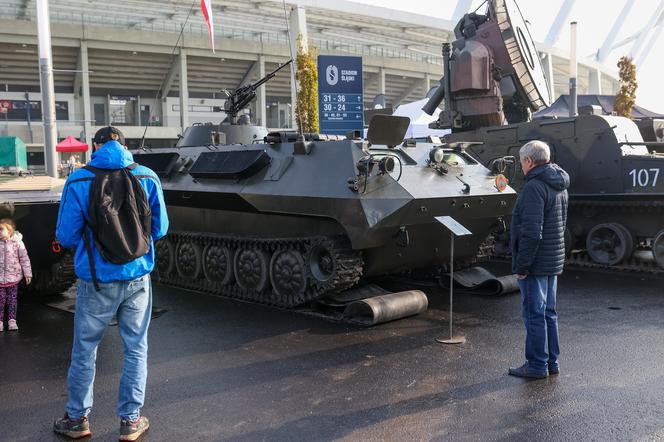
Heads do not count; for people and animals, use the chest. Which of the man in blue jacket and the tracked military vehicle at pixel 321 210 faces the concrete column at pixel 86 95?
the man in blue jacket

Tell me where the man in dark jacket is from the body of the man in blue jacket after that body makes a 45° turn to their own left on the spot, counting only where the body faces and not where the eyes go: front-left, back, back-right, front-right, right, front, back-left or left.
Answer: back-right

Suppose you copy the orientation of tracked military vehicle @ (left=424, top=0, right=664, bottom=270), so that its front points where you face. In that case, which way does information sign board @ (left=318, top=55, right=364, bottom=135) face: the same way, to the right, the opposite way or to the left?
to the right

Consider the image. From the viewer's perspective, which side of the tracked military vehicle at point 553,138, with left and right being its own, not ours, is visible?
right

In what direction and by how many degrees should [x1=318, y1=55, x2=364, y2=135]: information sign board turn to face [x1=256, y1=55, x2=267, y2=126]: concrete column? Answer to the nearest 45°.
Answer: approximately 180°

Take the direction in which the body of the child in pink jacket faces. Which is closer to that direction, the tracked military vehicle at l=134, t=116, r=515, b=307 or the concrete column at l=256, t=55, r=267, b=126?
the tracked military vehicle

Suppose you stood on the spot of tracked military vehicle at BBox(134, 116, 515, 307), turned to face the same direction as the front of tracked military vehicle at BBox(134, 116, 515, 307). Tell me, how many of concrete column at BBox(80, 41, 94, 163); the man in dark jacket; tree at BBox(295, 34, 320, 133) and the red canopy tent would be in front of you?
1

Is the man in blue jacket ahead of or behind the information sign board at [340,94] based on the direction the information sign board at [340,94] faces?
ahead

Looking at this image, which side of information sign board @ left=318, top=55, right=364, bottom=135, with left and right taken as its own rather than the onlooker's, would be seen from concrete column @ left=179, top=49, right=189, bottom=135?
back

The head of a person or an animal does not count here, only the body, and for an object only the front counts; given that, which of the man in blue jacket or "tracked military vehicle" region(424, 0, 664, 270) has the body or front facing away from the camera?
the man in blue jacket

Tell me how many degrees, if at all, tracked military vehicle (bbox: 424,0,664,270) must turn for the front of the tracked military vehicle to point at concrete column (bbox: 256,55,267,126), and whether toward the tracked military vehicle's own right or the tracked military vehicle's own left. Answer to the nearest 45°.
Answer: approximately 135° to the tracked military vehicle's own left

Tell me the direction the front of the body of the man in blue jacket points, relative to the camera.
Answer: away from the camera

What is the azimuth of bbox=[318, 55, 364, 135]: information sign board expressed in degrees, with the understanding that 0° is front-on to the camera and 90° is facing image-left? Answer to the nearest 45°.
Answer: approximately 0°
